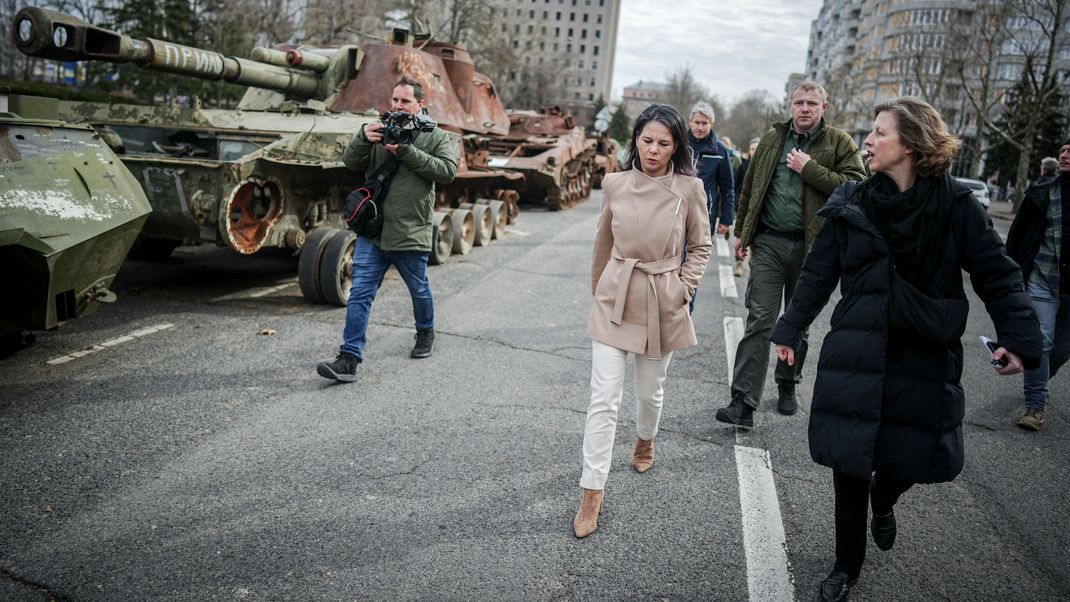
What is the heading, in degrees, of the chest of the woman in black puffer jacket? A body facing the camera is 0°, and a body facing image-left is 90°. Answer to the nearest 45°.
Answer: approximately 45°

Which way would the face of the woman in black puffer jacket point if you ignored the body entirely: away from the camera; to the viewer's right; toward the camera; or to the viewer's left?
to the viewer's left

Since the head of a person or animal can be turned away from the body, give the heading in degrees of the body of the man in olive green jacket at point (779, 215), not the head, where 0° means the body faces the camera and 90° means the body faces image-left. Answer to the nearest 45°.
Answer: approximately 0°

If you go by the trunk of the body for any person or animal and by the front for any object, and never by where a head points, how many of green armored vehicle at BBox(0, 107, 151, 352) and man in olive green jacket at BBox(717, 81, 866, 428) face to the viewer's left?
0

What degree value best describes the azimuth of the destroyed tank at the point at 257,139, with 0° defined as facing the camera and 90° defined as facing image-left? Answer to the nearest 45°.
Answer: approximately 45°

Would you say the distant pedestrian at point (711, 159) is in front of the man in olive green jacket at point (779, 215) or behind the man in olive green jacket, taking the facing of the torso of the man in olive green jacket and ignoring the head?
behind

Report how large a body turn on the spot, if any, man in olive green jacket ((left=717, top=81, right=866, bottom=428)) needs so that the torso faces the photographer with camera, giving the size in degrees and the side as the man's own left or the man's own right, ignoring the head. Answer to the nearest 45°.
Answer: approximately 90° to the man's own right

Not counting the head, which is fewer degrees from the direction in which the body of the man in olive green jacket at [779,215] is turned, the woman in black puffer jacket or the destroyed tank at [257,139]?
the woman in black puffer jacket
